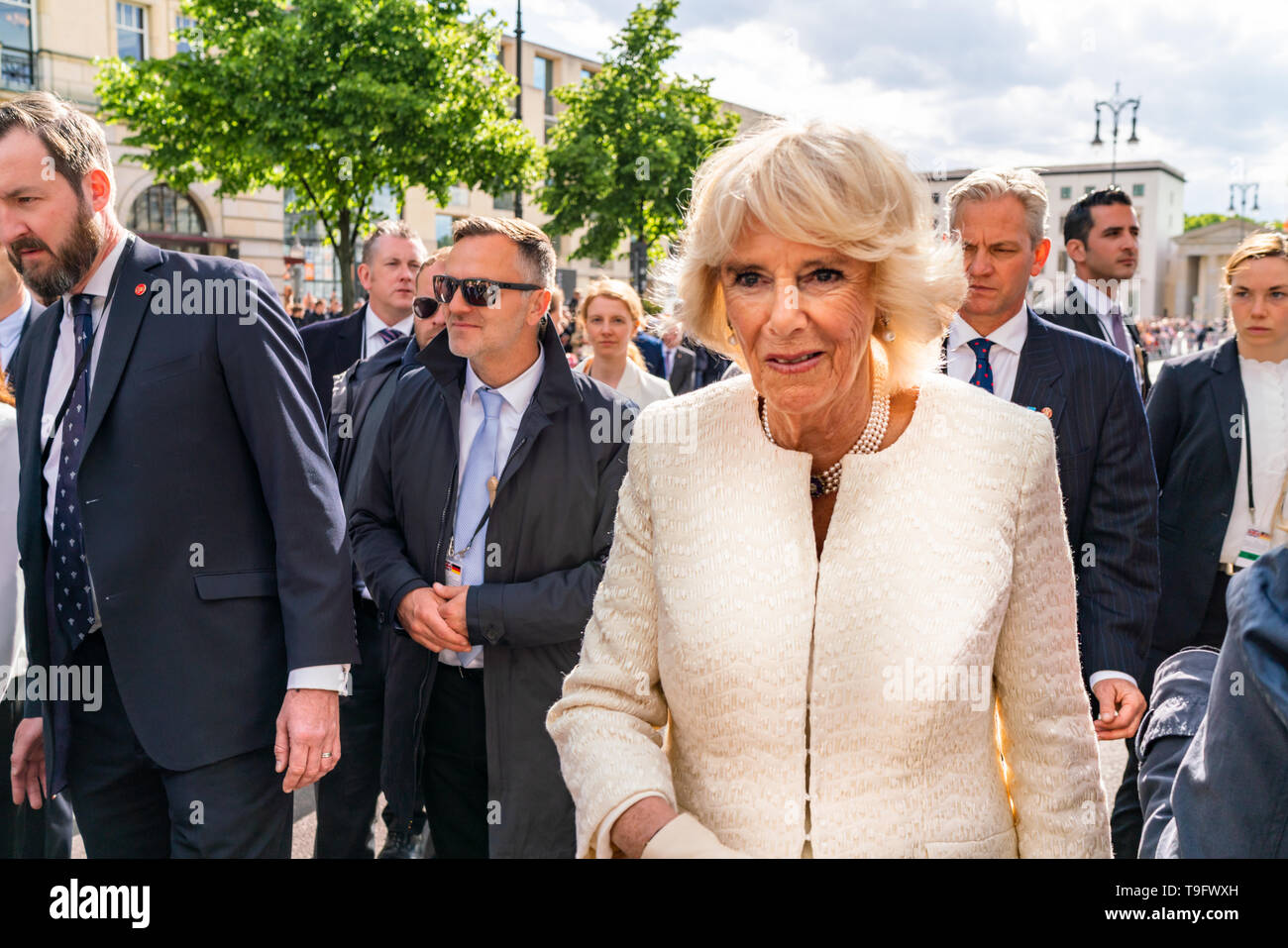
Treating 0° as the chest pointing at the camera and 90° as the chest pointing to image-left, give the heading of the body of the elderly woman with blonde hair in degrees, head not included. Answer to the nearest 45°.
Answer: approximately 0°

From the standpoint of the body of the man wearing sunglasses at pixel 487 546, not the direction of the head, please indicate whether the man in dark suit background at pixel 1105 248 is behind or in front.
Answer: behind

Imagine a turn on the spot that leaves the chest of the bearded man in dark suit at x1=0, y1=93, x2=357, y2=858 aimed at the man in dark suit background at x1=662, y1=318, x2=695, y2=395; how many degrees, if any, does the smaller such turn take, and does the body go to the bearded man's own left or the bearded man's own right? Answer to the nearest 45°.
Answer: approximately 180°

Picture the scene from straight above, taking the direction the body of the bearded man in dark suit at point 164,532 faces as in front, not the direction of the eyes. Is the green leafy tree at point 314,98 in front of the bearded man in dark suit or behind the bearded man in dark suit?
behind

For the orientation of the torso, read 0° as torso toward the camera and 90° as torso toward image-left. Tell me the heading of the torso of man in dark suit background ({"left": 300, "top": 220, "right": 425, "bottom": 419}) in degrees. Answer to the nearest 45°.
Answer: approximately 315°

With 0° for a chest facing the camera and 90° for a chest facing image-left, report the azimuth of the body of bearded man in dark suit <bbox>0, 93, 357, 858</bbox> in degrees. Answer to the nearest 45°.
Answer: approximately 45°

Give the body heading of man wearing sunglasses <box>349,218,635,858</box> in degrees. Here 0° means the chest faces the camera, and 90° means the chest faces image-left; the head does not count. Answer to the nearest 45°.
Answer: approximately 45°
